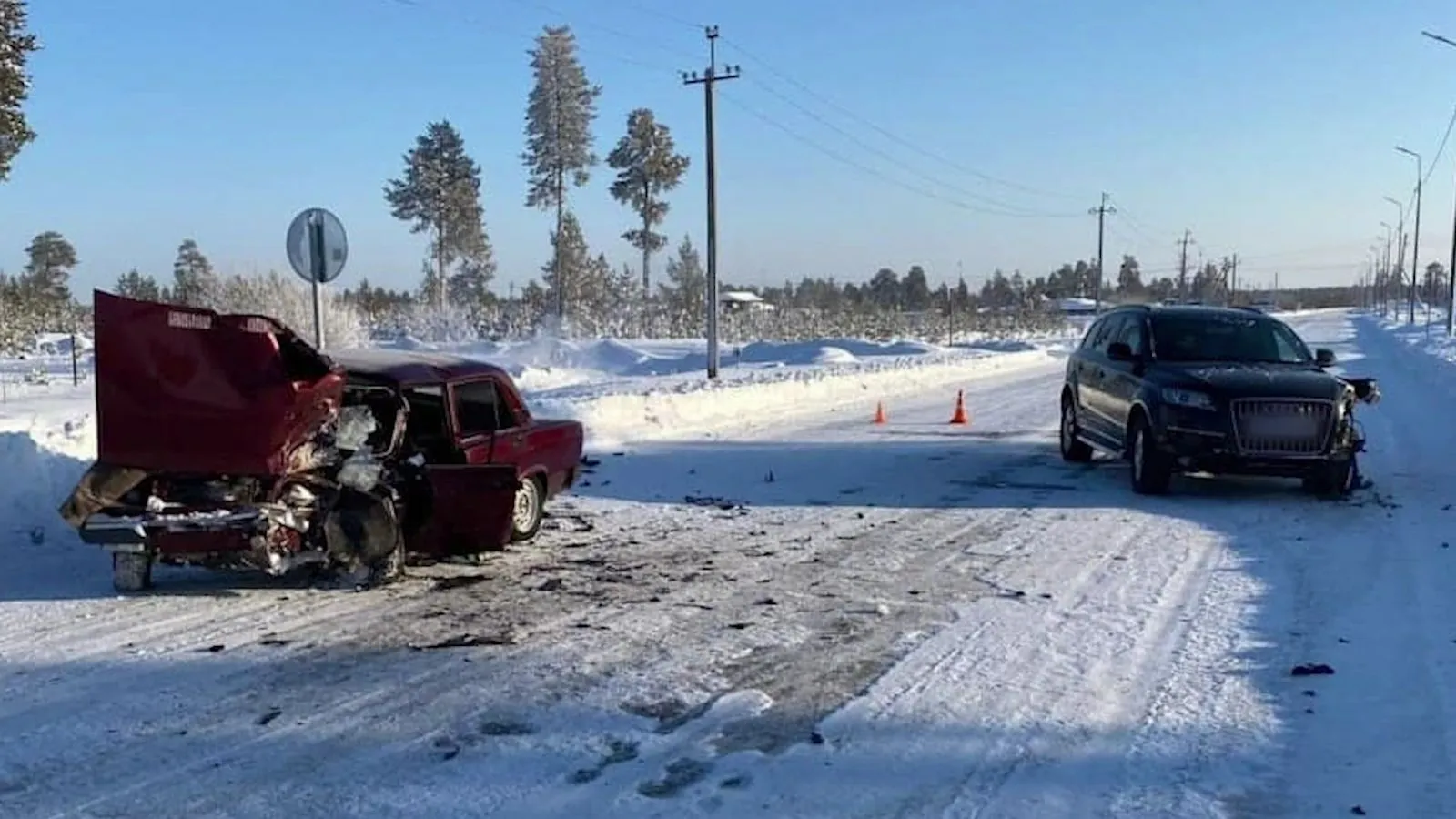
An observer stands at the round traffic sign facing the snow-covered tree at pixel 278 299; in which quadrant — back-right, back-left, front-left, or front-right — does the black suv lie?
back-right

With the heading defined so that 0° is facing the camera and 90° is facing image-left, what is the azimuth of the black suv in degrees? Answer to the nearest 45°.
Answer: approximately 315°

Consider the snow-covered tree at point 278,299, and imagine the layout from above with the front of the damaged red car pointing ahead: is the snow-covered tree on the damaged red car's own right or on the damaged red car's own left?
on the damaged red car's own right

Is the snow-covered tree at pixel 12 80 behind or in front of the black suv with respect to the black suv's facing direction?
behind

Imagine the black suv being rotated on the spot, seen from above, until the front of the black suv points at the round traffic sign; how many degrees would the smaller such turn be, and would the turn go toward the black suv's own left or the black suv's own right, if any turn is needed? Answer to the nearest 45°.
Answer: approximately 135° to the black suv's own right

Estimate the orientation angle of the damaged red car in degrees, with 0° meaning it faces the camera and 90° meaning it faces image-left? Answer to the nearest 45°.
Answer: approximately 45°

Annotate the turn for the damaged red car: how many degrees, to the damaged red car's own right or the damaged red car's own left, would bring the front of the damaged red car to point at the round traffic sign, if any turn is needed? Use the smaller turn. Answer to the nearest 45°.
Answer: approximately 135° to the damaged red car's own right

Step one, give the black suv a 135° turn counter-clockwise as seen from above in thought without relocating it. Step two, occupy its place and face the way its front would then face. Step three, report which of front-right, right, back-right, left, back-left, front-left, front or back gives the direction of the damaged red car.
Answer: back-left
